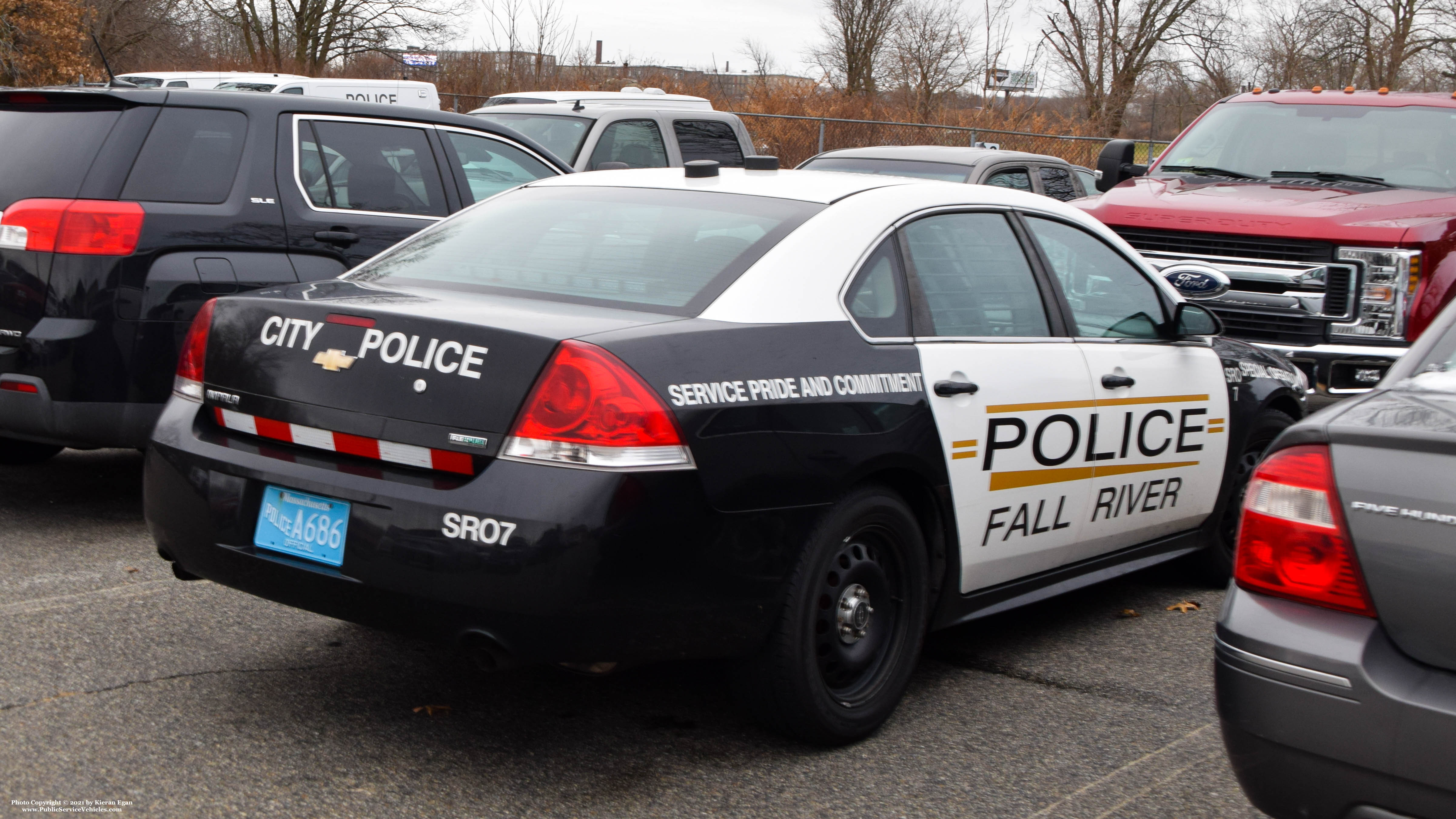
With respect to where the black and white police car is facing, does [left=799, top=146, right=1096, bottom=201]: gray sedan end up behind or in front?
in front

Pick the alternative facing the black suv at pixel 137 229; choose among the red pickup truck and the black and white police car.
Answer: the red pickup truck

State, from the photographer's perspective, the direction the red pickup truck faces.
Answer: facing the viewer and to the left of the viewer

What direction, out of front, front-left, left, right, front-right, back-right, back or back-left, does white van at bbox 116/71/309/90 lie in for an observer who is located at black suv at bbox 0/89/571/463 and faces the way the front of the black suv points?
front-left

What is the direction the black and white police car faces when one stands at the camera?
facing away from the viewer and to the right of the viewer

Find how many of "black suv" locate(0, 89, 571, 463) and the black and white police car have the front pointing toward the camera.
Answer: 0

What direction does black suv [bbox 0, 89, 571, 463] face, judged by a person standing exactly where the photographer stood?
facing away from the viewer and to the right of the viewer
